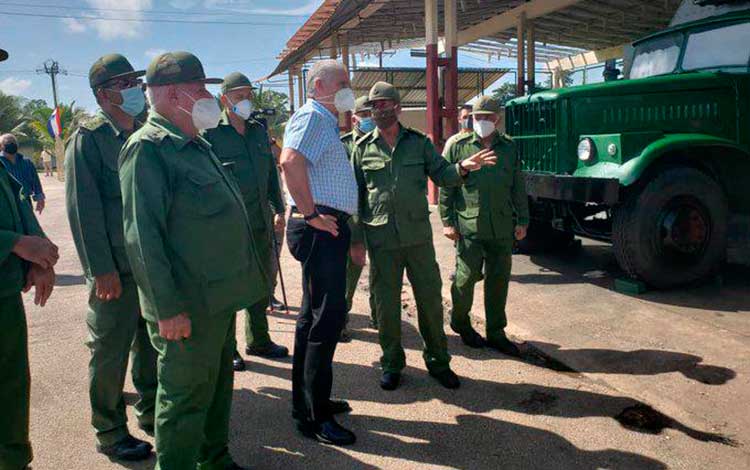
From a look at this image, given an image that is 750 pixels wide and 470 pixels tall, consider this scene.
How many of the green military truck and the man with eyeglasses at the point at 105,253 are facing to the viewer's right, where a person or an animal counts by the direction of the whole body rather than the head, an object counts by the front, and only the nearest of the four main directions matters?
1

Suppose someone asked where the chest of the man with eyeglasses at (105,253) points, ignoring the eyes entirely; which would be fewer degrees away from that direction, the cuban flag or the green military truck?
the green military truck

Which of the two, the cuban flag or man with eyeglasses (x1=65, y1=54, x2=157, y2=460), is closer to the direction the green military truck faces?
the man with eyeglasses

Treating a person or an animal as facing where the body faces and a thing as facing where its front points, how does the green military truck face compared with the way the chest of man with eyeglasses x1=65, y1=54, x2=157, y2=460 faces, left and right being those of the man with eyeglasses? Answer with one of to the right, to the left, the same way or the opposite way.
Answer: the opposite way

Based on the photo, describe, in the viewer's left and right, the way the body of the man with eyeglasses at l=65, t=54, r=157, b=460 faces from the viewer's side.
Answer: facing to the right of the viewer

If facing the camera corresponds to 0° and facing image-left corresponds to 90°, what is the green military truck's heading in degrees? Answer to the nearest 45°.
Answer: approximately 45°

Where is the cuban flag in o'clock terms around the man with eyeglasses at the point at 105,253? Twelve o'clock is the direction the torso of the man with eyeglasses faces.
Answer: The cuban flag is roughly at 9 o'clock from the man with eyeglasses.

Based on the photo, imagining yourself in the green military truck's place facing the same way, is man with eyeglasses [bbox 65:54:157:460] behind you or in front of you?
in front

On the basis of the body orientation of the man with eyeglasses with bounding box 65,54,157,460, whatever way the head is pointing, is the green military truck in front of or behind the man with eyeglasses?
in front
